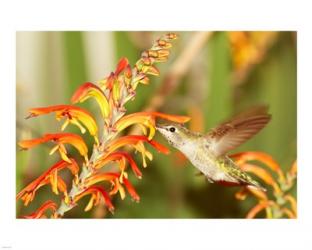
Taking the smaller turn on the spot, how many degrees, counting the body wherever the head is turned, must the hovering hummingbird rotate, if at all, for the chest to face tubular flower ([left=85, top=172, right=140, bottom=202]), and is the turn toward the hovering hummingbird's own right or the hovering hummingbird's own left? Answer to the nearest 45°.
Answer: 0° — it already faces it

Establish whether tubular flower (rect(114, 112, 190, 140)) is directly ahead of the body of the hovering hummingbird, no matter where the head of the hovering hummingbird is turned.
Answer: yes

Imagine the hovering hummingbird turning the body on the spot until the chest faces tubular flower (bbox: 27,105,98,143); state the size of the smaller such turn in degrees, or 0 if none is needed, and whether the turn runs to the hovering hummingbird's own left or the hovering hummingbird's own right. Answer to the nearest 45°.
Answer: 0° — it already faces it

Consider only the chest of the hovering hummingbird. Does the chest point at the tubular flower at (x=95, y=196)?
yes

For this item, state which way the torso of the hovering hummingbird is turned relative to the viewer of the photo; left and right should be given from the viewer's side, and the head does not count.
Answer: facing to the left of the viewer

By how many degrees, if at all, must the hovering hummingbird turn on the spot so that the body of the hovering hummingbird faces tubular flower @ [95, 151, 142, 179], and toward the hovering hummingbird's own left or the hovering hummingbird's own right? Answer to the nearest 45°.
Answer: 0° — it already faces it
